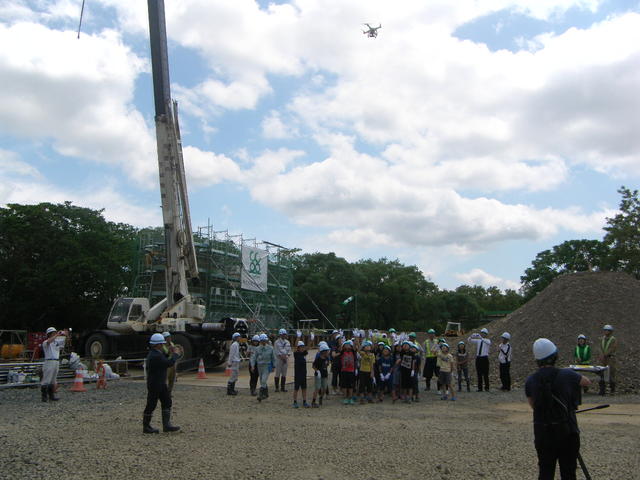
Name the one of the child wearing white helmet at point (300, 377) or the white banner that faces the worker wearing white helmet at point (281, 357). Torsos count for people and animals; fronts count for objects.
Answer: the white banner

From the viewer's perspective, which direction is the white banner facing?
toward the camera

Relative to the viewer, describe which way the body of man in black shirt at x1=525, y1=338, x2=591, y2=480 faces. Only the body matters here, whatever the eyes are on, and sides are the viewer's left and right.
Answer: facing away from the viewer

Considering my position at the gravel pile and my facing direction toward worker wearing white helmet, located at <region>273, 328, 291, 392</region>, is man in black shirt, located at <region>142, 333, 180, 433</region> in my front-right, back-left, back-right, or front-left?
front-left

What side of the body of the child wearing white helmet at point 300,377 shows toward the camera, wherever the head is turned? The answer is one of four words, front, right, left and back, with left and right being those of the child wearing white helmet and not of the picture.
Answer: front

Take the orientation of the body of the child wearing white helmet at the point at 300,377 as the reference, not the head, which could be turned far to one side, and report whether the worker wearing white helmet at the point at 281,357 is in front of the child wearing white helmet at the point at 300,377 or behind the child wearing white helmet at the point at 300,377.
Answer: behind

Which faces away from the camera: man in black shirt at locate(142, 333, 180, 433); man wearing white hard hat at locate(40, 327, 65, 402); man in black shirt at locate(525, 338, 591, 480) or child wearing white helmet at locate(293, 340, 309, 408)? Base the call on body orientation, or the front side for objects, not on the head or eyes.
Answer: man in black shirt at locate(525, 338, 591, 480)

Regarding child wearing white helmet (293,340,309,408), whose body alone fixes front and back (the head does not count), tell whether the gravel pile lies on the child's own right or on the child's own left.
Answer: on the child's own left

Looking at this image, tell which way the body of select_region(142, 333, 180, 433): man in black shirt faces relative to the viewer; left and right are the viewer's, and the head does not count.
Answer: facing to the right of the viewer

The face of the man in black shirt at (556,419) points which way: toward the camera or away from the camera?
away from the camera

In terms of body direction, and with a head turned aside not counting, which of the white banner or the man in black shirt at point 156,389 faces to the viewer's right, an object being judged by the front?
the man in black shirt
